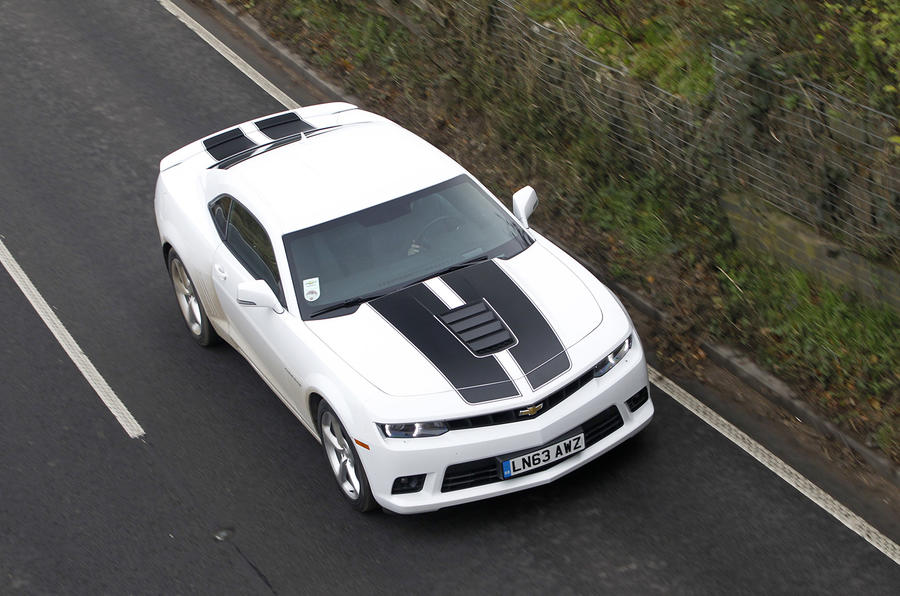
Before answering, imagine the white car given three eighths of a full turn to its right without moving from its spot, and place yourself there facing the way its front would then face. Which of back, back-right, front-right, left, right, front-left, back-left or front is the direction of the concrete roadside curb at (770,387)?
back

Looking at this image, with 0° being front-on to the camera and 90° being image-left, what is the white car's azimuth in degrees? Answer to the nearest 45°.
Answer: approximately 315°

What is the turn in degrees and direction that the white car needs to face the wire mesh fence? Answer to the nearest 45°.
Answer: approximately 90° to its left
